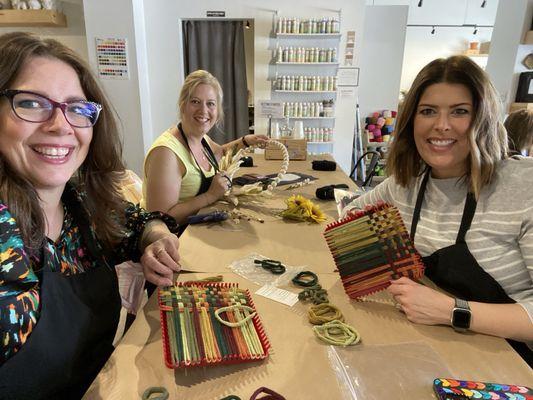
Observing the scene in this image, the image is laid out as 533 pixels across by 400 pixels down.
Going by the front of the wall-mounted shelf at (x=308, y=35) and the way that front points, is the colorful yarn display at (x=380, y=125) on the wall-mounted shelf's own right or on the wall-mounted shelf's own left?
on the wall-mounted shelf's own left

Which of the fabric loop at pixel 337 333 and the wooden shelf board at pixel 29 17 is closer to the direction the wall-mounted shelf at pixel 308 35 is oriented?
the fabric loop

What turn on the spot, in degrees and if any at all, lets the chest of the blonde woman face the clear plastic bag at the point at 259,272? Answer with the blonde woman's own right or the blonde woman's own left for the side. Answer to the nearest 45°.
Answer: approximately 45° to the blonde woman's own right

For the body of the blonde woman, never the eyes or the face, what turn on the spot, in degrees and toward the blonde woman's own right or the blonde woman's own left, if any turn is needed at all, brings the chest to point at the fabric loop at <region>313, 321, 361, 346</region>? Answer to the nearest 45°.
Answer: approximately 45° to the blonde woman's own right

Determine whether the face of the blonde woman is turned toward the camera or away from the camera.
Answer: toward the camera

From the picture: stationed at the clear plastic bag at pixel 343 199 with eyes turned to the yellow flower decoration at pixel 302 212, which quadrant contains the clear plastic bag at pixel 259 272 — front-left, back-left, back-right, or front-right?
front-left

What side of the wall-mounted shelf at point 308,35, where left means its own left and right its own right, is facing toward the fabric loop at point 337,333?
front

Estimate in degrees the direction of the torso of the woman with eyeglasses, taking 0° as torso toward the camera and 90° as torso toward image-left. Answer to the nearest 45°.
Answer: approximately 315°

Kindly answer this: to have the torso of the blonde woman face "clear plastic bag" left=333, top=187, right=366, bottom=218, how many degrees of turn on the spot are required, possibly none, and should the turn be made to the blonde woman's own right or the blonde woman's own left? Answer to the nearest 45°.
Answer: approximately 45° to the blonde woman's own left

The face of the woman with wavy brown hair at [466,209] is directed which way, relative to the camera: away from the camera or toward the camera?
toward the camera

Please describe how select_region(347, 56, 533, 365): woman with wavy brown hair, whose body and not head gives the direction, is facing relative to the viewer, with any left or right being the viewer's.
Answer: facing the viewer and to the left of the viewer

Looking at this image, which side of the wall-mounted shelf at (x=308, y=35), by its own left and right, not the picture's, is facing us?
front
